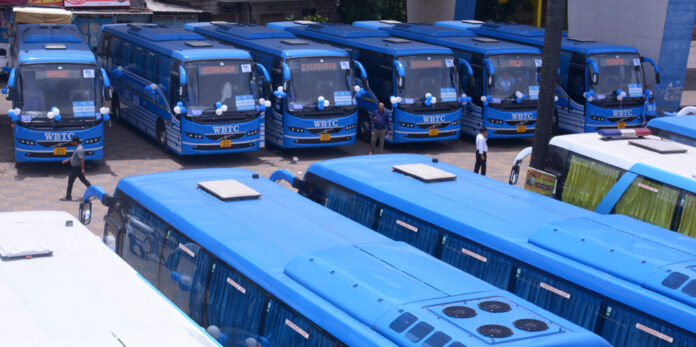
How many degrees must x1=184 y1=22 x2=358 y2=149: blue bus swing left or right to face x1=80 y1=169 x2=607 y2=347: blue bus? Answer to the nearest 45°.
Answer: approximately 45° to its right

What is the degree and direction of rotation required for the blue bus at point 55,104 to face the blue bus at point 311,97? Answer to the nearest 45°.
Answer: approximately 90° to its left

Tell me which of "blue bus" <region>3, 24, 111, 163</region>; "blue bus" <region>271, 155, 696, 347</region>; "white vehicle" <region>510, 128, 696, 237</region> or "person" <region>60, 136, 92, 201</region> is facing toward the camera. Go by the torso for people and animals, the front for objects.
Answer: "blue bus" <region>3, 24, 111, 163</region>

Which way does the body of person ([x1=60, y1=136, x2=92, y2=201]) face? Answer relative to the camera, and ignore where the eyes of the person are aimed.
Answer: to the viewer's left

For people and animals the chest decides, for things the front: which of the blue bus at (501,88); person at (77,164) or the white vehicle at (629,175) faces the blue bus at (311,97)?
the white vehicle

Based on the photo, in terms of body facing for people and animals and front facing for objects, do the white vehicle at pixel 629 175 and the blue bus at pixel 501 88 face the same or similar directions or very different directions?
very different directions

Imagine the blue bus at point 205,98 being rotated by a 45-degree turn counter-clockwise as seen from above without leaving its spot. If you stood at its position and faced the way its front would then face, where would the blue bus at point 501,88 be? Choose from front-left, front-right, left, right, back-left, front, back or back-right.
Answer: front

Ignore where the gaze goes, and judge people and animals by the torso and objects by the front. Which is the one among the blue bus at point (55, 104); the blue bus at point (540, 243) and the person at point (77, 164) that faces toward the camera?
the blue bus at point (55, 104)

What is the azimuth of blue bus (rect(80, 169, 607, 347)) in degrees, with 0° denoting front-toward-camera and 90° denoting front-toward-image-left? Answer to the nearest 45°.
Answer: approximately 135°

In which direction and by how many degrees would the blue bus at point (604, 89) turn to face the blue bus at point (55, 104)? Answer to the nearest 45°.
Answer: approximately 90° to its right

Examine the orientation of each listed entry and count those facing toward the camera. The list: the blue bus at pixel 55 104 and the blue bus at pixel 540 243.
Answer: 1

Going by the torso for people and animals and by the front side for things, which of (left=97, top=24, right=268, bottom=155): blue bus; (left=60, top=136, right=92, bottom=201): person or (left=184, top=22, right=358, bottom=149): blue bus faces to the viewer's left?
the person

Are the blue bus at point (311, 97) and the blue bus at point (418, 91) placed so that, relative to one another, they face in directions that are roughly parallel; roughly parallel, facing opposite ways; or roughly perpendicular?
roughly parallel

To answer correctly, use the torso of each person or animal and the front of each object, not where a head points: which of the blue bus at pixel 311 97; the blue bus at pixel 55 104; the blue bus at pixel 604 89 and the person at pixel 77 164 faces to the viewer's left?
the person

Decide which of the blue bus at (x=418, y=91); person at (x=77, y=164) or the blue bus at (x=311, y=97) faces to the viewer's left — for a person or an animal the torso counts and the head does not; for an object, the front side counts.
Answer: the person

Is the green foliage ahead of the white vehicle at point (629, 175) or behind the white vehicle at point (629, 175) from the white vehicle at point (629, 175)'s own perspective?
ahead

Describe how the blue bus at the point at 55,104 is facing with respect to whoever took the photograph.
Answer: facing the viewer
